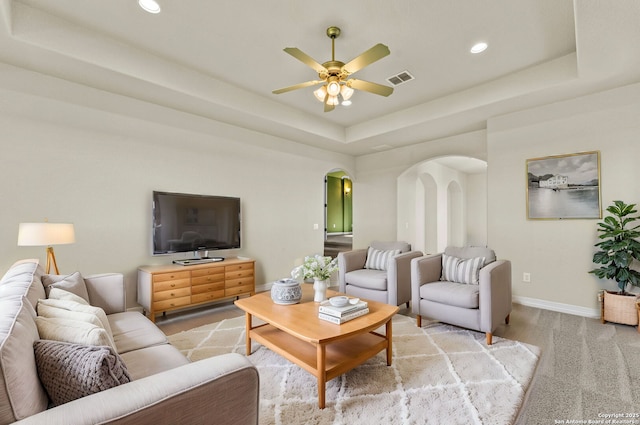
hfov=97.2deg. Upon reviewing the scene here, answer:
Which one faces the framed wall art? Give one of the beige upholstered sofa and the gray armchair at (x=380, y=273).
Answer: the beige upholstered sofa

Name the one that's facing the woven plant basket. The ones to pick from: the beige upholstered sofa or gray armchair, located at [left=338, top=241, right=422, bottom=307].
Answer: the beige upholstered sofa

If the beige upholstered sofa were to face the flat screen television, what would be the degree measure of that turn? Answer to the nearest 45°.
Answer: approximately 90° to its left

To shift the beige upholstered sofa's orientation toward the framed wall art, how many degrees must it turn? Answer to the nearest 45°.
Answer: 0° — it already faces it

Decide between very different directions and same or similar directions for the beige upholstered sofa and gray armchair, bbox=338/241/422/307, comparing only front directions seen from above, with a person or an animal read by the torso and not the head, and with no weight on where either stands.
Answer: very different directions

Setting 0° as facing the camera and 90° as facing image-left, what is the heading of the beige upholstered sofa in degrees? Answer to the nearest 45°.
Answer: approximately 270°

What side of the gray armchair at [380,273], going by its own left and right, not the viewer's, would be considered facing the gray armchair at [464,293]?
left

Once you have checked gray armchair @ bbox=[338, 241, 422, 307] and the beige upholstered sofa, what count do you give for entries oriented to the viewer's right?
1
